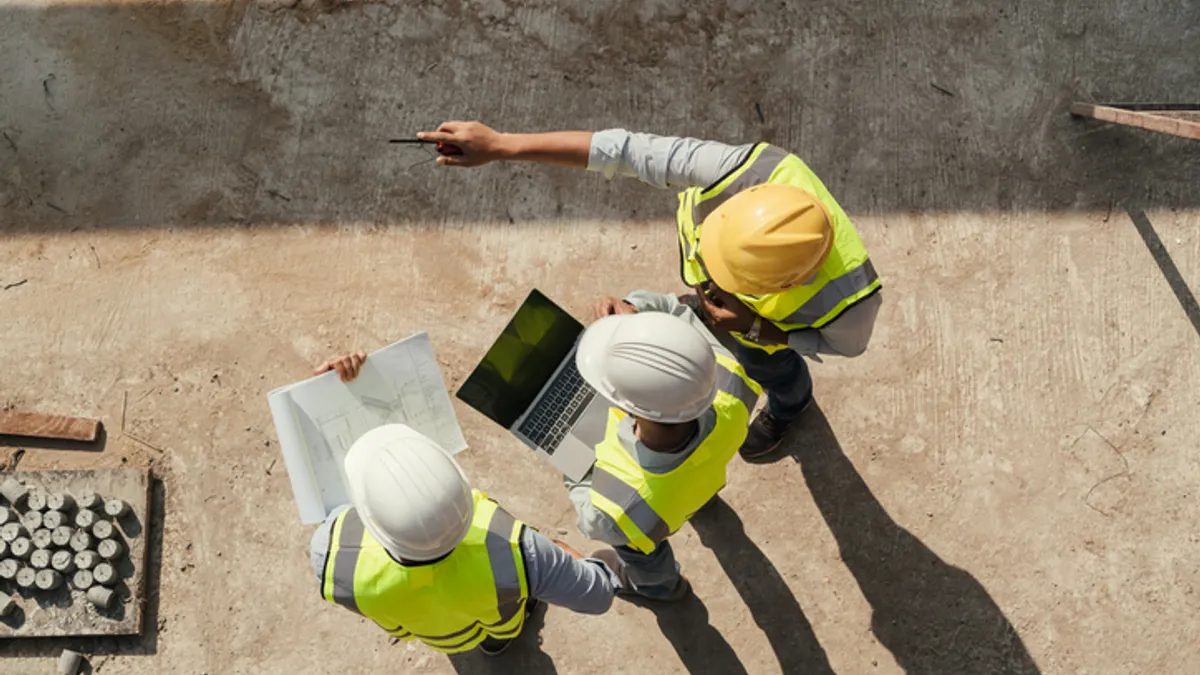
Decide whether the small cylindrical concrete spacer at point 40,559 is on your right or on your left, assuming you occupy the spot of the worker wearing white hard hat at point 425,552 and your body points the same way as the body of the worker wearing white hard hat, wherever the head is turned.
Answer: on your left

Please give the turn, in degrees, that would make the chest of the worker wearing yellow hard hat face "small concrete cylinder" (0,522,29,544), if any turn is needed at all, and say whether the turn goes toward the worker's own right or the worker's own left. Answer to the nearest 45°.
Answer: approximately 45° to the worker's own right

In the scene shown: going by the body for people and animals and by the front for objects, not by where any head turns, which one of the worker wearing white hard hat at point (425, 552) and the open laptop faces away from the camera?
the worker wearing white hard hat

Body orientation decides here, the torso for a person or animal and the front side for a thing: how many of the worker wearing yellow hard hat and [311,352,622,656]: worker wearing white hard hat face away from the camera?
1

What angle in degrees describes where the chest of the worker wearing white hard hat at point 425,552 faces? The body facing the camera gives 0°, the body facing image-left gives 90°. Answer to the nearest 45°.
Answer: approximately 180°

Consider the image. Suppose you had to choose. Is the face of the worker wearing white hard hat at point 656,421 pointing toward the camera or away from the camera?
away from the camera

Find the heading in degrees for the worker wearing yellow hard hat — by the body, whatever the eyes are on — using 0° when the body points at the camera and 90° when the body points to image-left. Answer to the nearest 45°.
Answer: approximately 45°

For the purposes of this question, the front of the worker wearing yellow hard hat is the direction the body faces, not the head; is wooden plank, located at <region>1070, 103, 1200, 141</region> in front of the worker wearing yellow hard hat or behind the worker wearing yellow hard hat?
behind

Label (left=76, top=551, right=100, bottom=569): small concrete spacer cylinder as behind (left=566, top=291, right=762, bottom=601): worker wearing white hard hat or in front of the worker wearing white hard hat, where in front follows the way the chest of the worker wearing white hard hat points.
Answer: in front

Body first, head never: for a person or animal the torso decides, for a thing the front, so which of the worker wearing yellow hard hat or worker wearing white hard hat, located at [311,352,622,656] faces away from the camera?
the worker wearing white hard hat

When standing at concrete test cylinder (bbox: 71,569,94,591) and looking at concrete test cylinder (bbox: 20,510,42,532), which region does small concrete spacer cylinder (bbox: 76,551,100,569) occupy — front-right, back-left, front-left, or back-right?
front-right

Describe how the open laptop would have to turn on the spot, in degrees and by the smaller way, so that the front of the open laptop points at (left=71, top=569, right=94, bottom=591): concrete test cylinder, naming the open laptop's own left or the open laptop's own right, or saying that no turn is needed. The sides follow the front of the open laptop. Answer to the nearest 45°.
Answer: approximately 135° to the open laptop's own right

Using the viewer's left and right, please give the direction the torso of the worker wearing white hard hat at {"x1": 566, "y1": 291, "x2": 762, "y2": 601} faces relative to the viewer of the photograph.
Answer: facing away from the viewer and to the left of the viewer

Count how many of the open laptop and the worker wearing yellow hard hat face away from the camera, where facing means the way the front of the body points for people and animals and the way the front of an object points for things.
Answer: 0

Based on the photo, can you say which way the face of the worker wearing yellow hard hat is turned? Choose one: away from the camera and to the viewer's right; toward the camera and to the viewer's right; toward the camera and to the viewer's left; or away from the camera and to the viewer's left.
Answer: toward the camera and to the viewer's left

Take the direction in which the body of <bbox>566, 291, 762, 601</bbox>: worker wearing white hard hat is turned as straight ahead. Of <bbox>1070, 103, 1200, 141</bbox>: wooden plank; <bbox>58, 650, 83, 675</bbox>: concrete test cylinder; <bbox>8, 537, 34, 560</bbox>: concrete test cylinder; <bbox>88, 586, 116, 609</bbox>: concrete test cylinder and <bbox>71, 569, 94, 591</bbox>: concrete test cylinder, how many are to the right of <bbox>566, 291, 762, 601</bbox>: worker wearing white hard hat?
1
